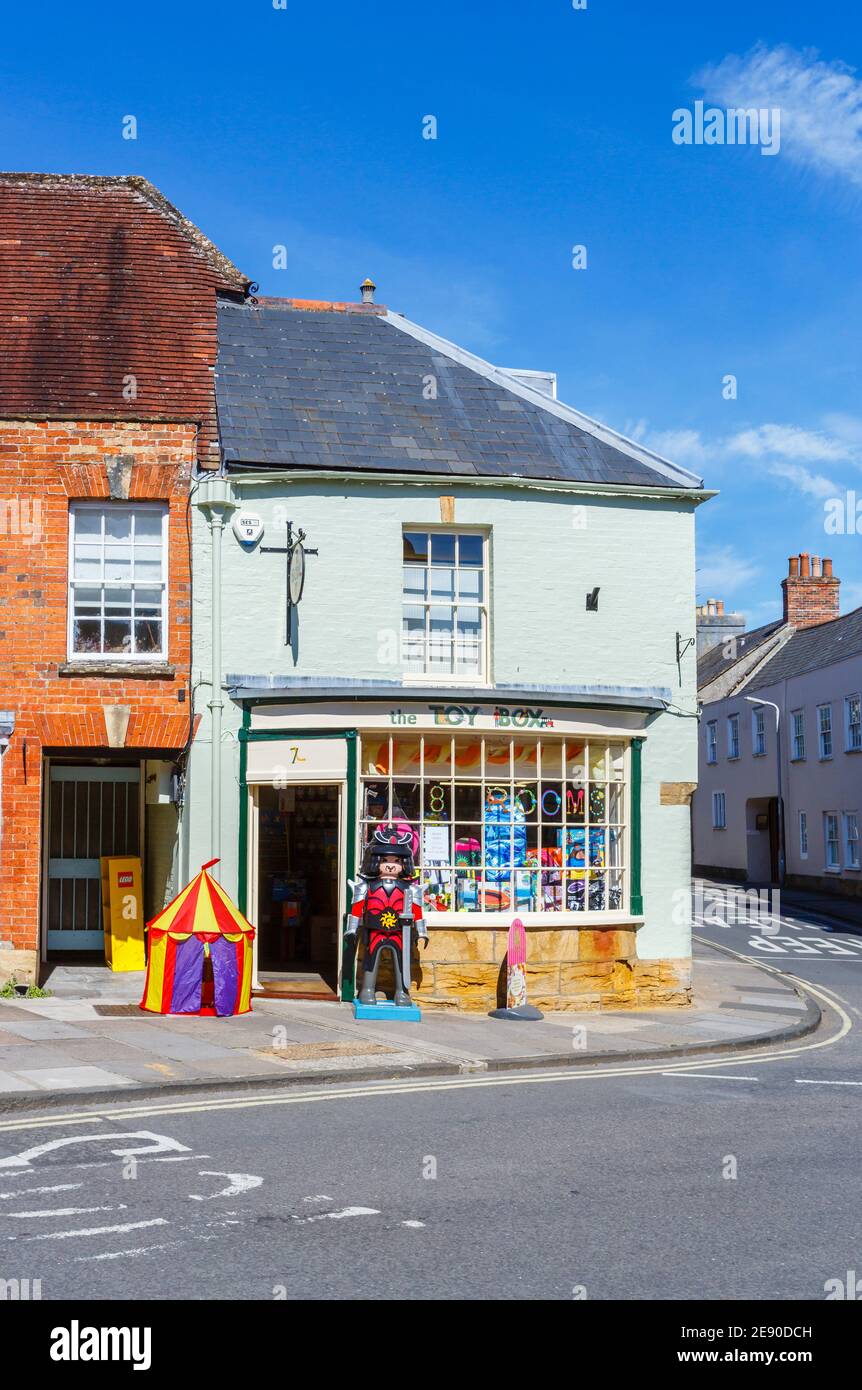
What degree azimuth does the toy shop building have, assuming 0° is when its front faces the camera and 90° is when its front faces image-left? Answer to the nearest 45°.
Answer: approximately 0°

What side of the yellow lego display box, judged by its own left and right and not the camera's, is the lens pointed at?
front

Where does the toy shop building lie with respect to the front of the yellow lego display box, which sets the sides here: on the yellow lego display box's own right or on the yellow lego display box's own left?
on the yellow lego display box's own left

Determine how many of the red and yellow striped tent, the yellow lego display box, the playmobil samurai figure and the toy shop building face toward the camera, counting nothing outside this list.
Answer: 4

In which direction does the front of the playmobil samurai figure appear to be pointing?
toward the camera

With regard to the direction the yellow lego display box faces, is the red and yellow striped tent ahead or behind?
ahead

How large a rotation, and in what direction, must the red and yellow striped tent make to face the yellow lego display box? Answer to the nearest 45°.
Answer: approximately 180°
